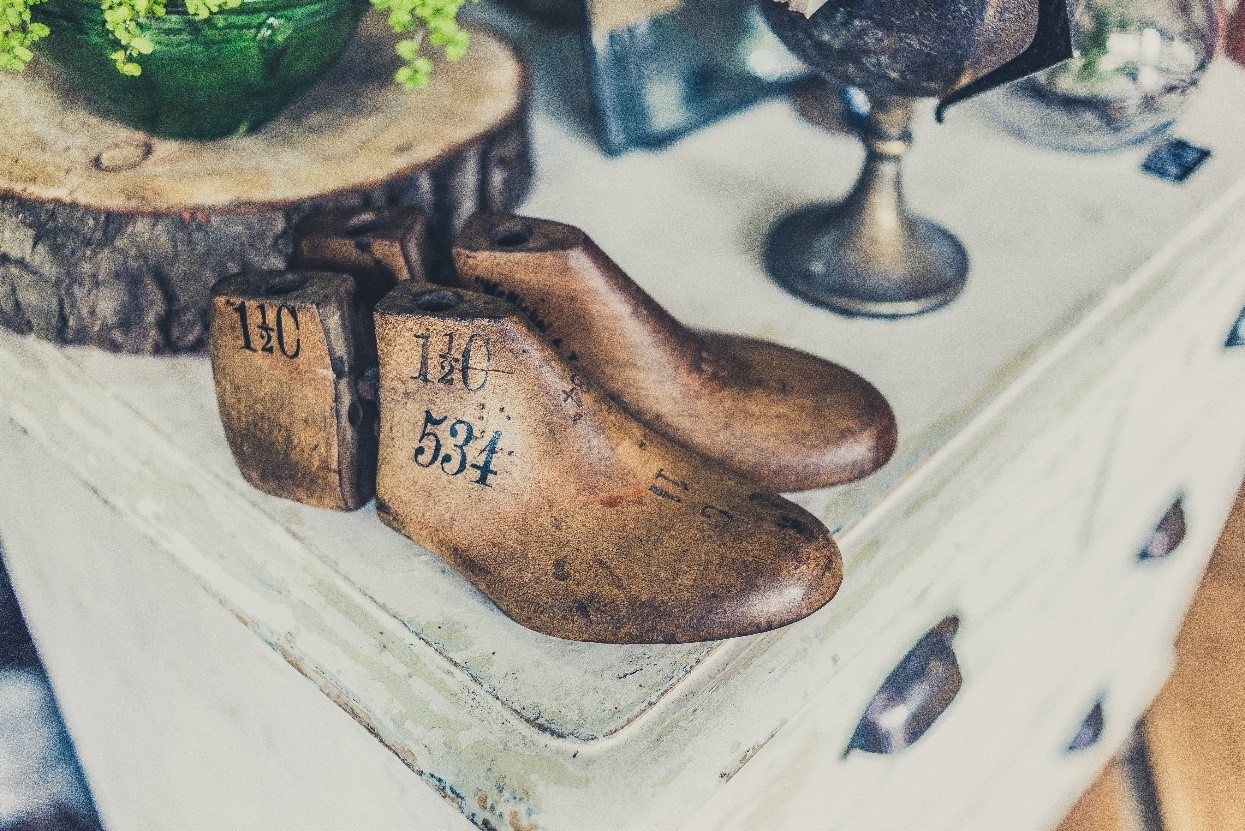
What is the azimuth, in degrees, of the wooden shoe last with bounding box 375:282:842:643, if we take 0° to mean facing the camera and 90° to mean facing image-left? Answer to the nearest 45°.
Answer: approximately 315°
